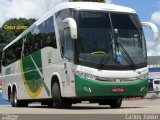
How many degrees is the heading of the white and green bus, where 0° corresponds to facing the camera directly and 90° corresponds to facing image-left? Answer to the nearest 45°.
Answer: approximately 315°
